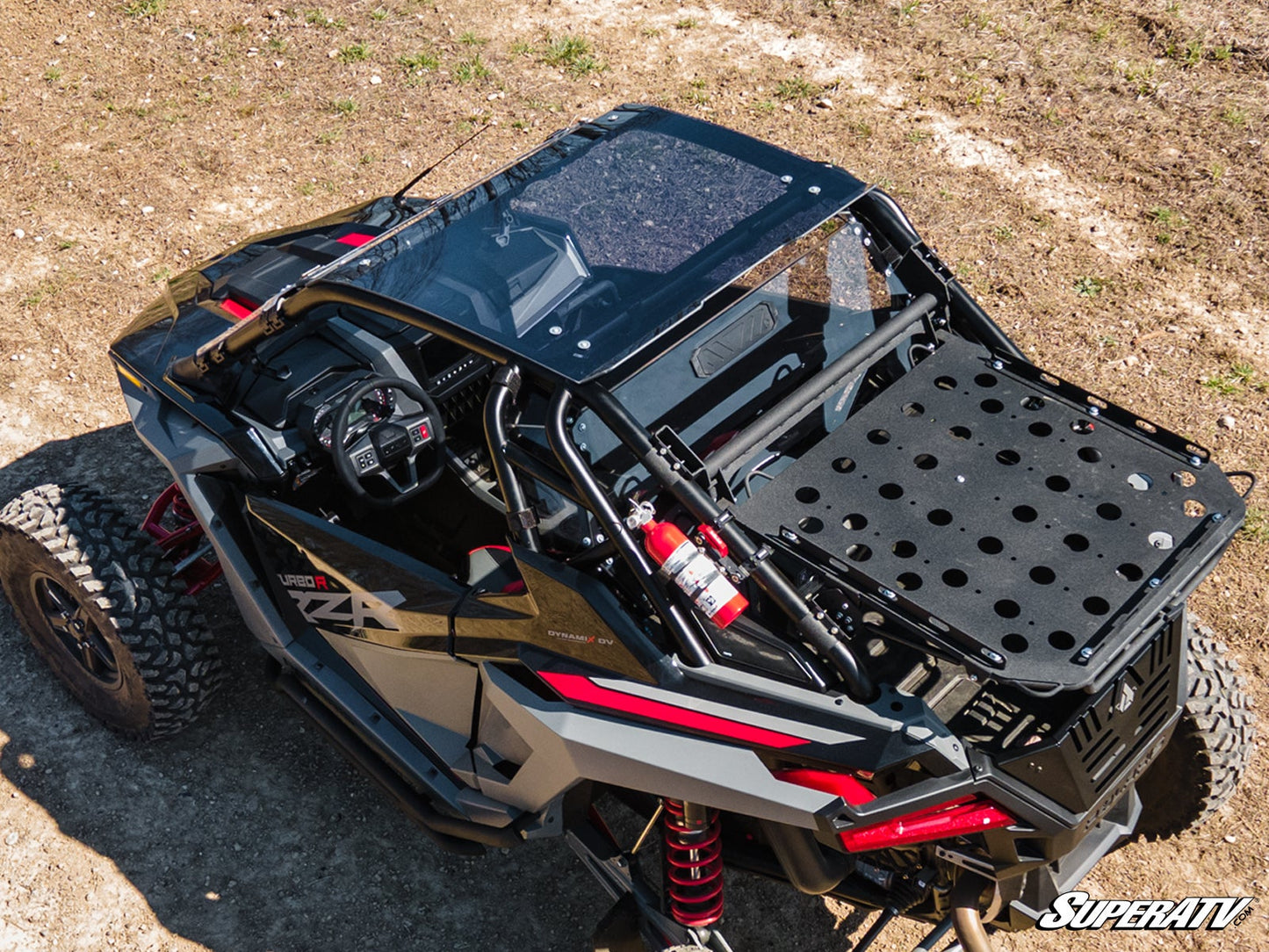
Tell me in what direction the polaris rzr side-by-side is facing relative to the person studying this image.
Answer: facing away from the viewer and to the left of the viewer
